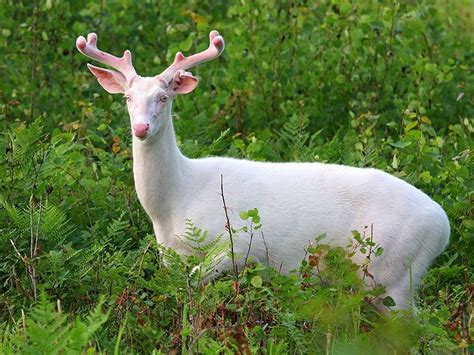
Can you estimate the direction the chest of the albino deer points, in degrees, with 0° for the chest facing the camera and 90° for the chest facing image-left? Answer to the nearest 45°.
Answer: approximately 90°
